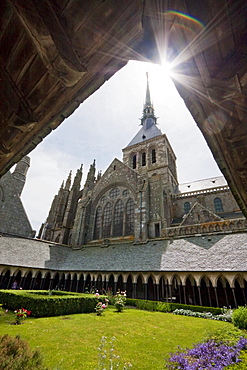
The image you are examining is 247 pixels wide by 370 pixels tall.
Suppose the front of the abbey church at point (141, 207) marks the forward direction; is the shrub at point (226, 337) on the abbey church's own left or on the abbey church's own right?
on the abbey church's own right

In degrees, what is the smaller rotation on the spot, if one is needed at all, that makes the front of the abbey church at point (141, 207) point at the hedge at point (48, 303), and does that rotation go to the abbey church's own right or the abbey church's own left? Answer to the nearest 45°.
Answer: approximately 135° to the abbey church's own right

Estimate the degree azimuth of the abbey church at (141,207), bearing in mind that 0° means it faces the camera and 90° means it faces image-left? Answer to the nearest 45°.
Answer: approximately 270°

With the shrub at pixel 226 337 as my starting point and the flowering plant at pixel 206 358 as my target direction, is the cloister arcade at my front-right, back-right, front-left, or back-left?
back-right
